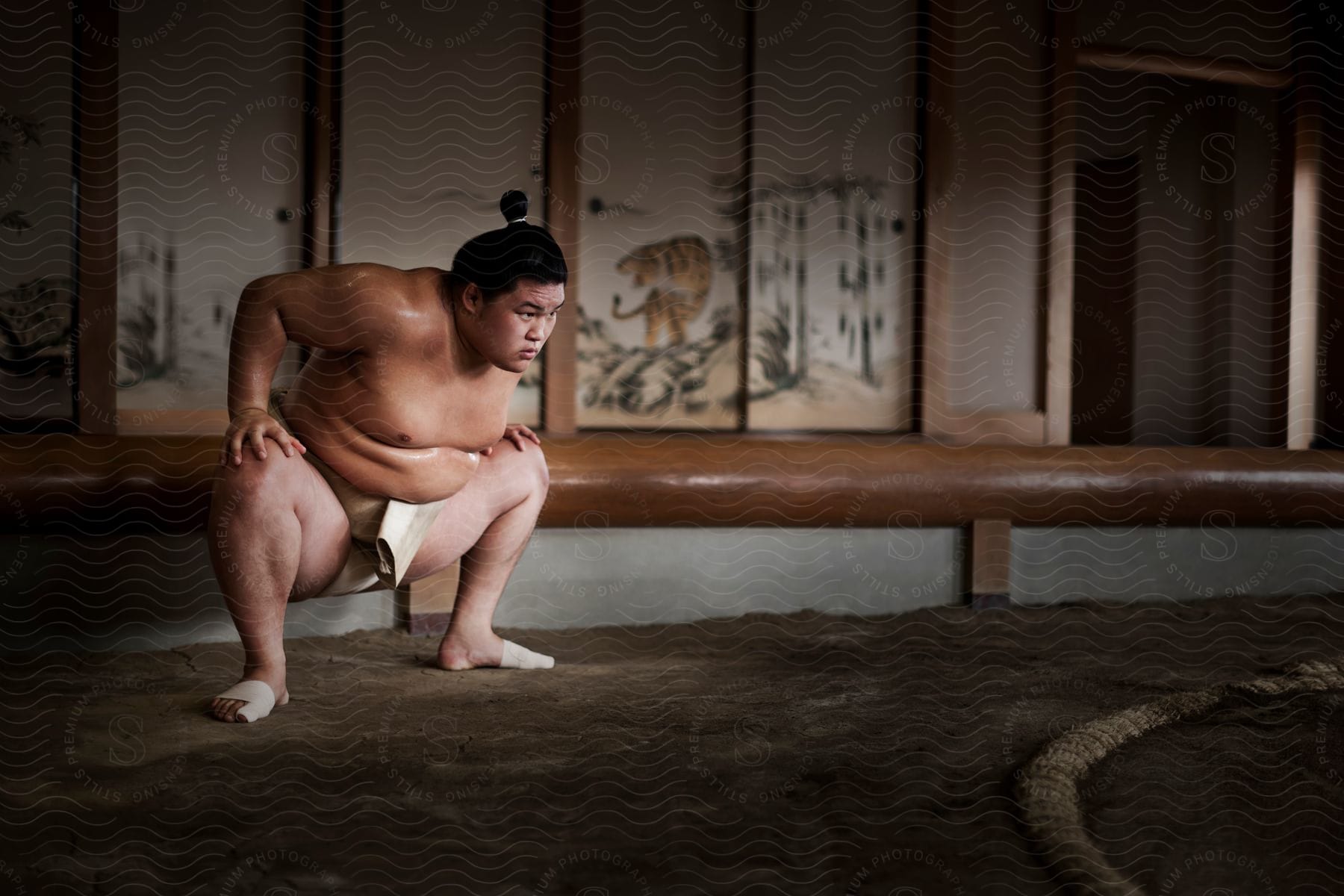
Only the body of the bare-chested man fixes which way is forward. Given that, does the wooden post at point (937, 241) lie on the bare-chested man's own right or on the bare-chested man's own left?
on the bare-chested man's own left

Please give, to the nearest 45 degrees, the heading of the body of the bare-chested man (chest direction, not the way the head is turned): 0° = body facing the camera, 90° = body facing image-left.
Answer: approximately 315°

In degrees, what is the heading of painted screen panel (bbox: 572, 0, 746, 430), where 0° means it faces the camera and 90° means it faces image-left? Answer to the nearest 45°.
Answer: approximately 0°

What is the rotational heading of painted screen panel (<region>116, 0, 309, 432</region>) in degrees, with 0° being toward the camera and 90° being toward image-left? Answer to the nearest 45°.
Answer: approximately 0°

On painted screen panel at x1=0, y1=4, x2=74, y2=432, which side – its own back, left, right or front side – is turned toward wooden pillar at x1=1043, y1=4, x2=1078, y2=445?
left

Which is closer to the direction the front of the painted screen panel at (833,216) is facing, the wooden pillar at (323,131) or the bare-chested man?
the bare-chested man

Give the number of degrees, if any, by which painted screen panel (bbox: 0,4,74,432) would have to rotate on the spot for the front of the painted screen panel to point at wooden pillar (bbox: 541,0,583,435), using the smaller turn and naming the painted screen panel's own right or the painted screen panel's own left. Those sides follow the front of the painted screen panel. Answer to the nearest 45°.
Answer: approximately 90° to the painted screen panel's own left

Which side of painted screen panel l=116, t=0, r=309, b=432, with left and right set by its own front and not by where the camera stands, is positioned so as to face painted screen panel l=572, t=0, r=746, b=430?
left
